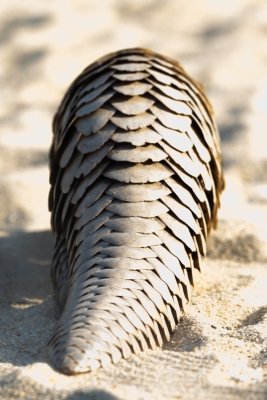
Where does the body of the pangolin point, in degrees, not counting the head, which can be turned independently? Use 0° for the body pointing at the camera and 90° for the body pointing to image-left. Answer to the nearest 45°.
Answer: approximately 180°
